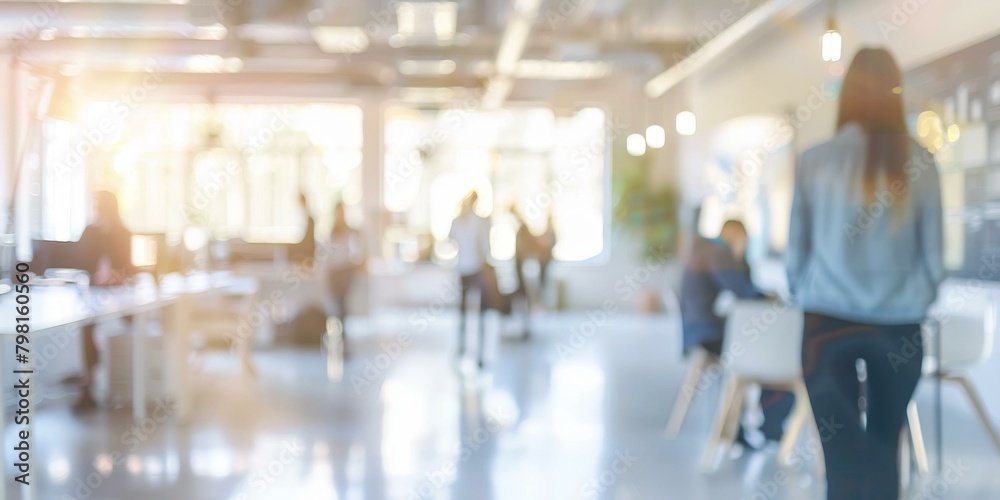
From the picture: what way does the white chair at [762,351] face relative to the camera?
away from the camera

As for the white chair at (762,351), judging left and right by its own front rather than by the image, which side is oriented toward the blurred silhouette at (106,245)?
left

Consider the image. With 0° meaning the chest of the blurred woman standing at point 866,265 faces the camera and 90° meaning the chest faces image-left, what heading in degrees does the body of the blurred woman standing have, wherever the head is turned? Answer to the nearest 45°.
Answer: approximately 180°

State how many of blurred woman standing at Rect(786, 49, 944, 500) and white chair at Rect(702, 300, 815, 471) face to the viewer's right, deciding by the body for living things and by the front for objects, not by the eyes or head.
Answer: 0

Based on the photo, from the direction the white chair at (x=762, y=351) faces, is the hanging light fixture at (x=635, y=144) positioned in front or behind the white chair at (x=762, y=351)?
in front

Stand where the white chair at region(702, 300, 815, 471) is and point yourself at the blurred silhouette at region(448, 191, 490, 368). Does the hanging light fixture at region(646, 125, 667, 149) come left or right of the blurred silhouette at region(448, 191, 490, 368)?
right

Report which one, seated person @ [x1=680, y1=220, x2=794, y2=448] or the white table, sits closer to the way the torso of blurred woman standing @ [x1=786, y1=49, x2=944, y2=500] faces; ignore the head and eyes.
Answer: the seated person

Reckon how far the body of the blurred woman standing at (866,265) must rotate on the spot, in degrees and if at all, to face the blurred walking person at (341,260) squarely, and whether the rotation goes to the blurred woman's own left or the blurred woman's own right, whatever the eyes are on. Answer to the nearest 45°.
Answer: approximately 45° to the blurred woman's own left

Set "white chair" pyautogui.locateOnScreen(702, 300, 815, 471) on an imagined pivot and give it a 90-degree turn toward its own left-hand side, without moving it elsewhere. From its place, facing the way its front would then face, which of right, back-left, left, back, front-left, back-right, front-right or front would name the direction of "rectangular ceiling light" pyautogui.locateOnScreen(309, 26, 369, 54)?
front-right

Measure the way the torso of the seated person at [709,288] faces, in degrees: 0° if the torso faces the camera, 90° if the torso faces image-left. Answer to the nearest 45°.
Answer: approximately 270°

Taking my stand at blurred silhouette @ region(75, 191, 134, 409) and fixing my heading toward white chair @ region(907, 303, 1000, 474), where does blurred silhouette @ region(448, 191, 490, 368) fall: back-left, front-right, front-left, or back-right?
front-left

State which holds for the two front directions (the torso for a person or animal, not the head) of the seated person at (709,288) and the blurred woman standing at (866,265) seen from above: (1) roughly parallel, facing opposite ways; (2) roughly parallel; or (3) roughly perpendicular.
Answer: roughly perpendicular
